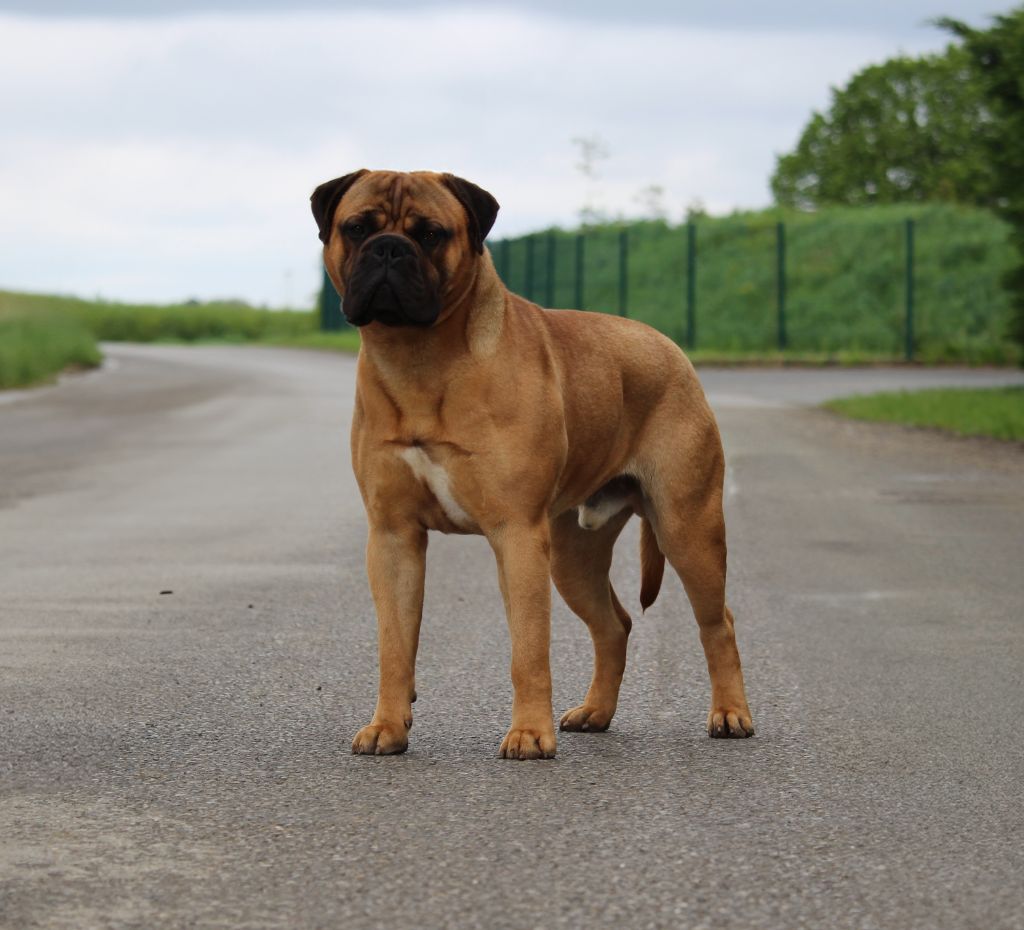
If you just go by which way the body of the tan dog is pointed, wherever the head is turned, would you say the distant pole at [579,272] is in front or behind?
behind

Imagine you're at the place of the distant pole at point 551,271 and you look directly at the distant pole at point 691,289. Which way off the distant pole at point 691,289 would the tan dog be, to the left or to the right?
right

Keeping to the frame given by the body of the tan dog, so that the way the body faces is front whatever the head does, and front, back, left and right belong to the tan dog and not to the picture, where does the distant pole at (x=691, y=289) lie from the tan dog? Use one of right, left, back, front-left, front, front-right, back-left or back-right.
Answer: back-right

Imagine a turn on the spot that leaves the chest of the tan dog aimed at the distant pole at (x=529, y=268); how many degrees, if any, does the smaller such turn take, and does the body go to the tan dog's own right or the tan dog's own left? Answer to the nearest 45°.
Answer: approximately 135° to the tan dog's own right

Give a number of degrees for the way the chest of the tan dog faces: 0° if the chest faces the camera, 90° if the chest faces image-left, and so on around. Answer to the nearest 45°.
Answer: approximately 45°

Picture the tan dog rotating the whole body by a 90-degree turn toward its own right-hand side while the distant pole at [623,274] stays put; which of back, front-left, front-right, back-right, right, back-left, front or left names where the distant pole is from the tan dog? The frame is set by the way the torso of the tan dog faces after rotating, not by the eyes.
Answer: front-right

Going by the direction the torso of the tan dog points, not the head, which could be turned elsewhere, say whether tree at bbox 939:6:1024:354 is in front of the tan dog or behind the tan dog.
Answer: behind

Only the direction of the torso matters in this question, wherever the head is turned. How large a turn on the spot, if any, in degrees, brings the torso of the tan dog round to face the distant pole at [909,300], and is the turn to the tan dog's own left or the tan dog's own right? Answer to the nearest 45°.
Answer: approximately 135° to the tan dog's own right

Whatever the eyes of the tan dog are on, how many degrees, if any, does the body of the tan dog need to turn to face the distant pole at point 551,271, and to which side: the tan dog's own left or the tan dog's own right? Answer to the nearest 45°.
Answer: approximately 135° to the tan dog's own right

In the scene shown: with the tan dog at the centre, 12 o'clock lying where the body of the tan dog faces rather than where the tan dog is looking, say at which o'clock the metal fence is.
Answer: The metal fence is roughly at 5 o'clock from the tan dog.

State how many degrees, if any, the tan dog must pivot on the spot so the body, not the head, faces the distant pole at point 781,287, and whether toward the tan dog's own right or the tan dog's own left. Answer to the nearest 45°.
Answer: approximately 135° to the tan dog's own right
